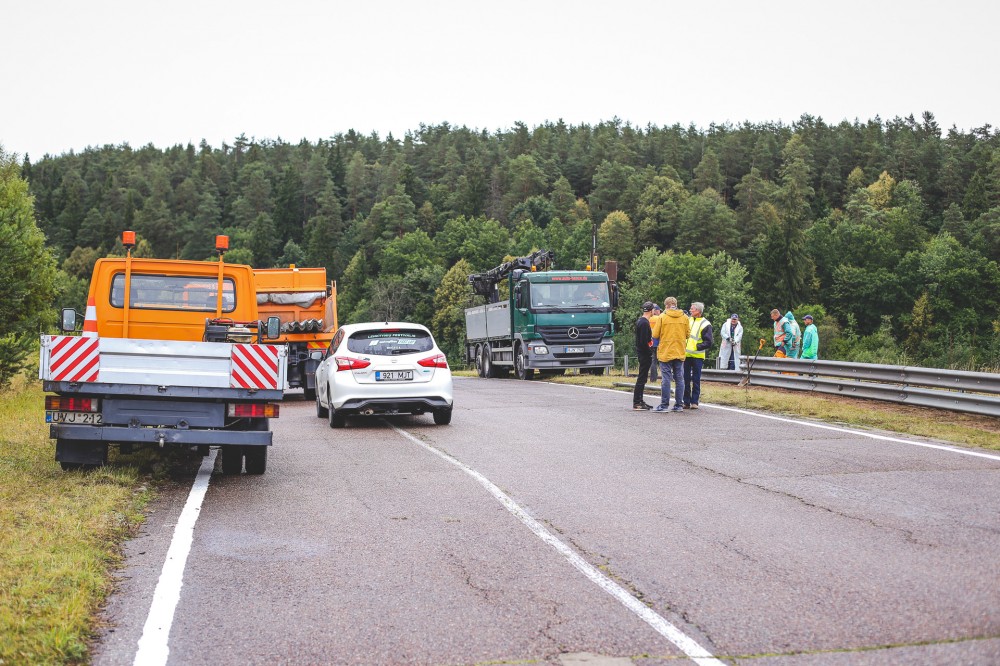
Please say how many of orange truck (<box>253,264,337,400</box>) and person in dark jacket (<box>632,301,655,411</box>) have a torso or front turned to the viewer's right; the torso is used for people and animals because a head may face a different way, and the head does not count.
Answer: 1

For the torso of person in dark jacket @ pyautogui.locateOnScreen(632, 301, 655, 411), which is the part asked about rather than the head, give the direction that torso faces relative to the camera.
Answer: to the viewer's right

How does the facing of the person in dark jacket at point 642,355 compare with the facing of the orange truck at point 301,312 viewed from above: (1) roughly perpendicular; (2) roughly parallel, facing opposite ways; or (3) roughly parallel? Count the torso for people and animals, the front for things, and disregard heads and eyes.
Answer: roughly perpendicular

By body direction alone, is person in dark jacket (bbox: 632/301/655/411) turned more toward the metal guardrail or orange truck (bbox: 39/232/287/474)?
the metal guardrail

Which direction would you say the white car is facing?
away from the camera

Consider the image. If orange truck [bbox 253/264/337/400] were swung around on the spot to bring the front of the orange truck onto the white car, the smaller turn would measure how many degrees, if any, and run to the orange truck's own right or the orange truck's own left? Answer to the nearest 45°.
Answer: approximately 180°

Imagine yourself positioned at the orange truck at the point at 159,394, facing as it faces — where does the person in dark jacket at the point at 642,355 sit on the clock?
The person in dark jacket is roughly at 2 o'clock from the orange truck.

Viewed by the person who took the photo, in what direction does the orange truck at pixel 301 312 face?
facing away from the viewer

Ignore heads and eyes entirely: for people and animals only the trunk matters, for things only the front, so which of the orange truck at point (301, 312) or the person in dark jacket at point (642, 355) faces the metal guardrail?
the person in dark jacket

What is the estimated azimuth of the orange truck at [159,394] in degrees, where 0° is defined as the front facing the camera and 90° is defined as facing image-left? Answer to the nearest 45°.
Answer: approximately 180°

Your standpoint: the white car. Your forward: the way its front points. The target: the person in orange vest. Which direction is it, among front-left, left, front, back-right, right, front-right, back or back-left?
front-right

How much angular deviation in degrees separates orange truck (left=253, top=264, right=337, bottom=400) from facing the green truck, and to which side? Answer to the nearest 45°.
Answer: approximately 45° to its right

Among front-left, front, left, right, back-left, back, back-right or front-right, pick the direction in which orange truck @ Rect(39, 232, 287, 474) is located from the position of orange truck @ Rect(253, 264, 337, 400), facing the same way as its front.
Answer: back

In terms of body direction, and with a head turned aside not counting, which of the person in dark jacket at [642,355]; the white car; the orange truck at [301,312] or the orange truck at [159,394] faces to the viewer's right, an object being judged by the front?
the person in dark jacket
